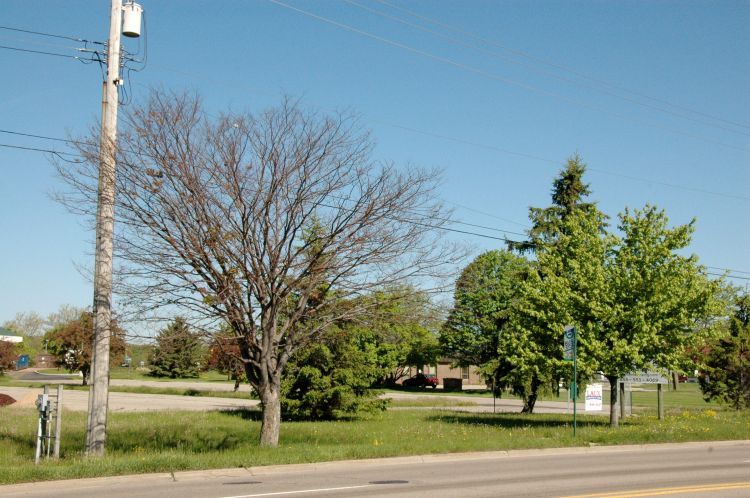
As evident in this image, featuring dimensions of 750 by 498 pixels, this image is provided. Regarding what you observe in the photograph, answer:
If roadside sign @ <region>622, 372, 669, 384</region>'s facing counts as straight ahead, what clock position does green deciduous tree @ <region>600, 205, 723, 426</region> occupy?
The green deciduous tree is roughly at 12 o'clock from the roadside sign.

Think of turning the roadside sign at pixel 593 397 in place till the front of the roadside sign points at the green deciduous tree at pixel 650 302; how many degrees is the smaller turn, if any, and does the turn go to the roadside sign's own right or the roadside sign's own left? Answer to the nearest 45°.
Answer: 0° — it already faces it

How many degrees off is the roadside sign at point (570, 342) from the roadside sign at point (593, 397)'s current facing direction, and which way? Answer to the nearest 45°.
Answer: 0° — it already faces it

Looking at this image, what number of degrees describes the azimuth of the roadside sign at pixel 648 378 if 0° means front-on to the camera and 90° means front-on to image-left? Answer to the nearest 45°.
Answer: approximately 0°

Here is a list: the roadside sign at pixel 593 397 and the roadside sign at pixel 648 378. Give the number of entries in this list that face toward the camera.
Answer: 2
